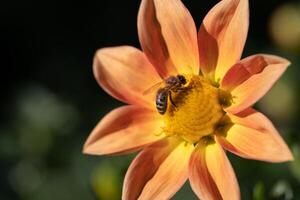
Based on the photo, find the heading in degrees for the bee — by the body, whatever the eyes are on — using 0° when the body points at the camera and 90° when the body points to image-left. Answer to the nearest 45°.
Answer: approximately 270°
